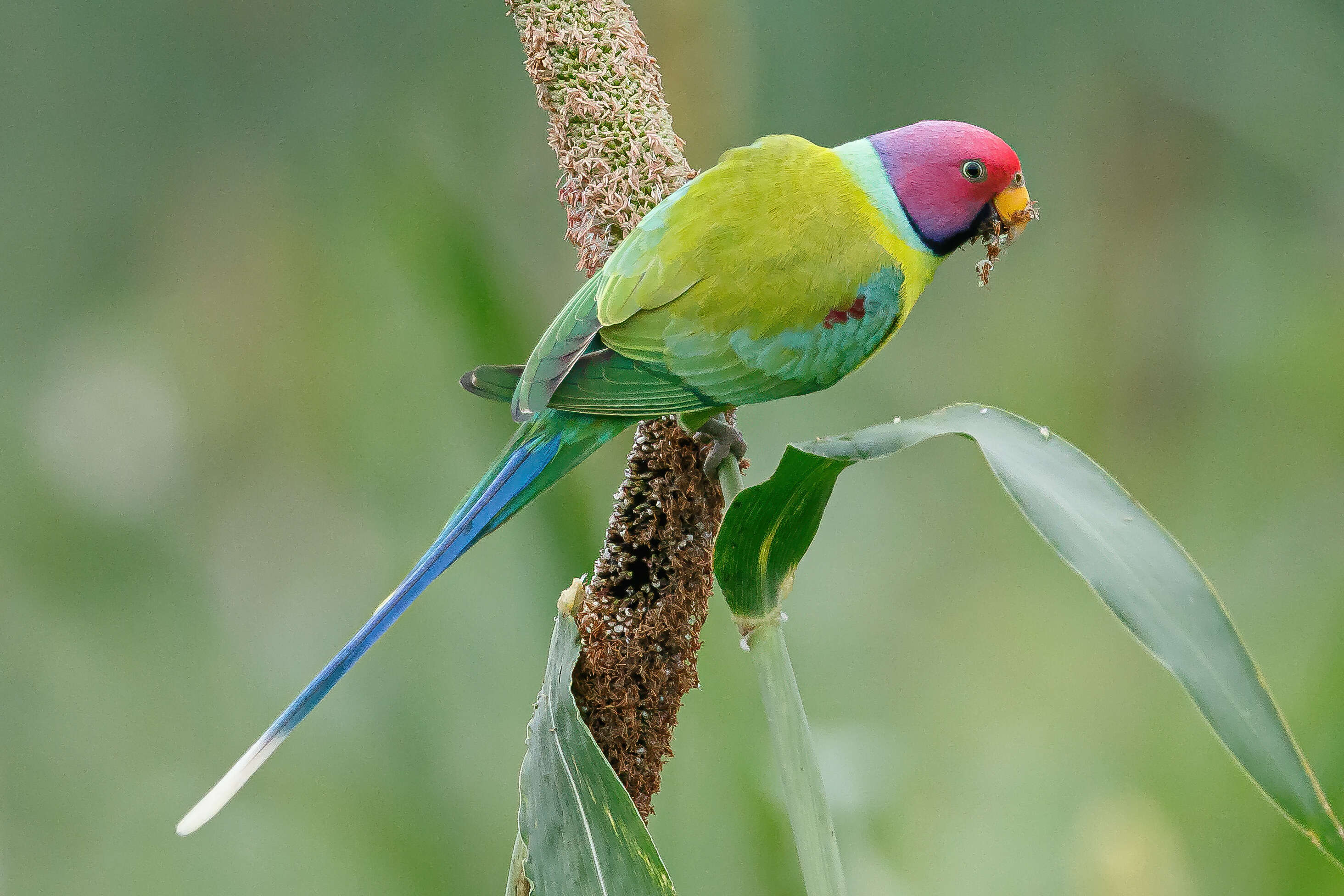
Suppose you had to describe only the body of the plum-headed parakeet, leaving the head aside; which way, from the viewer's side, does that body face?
to the viewer's right
